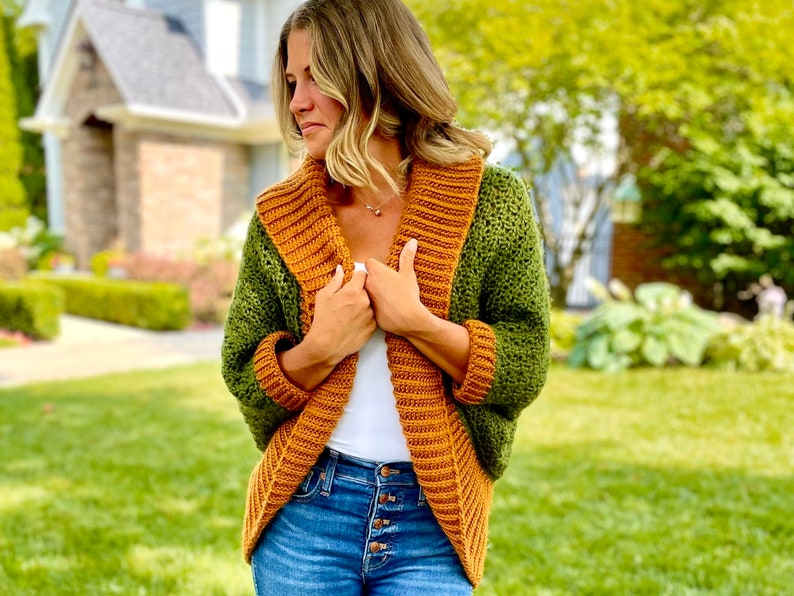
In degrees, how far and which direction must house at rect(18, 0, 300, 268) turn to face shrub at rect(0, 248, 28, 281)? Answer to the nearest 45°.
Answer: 0° — it already faces it

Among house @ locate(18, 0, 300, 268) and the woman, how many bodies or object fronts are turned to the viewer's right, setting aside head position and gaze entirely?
0

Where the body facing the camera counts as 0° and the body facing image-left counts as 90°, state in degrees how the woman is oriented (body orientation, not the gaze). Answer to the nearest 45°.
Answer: approximately 0°

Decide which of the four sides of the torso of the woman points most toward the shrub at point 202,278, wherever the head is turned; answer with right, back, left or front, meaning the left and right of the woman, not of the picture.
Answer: back

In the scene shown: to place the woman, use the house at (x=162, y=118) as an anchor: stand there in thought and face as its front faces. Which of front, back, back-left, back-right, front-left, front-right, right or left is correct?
front-left

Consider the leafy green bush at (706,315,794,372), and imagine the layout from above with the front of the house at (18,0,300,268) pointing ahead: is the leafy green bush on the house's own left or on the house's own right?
on the house's own left

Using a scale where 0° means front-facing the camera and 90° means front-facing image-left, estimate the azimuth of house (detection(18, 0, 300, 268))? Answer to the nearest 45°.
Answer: approximately 45°

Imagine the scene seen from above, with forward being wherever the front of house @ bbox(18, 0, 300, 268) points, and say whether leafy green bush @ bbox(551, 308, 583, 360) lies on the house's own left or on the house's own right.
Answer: on the house's own left

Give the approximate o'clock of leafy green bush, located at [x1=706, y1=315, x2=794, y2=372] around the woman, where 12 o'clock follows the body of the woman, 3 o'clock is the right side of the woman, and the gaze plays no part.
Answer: The leafy green bush is roughly at 7 o'clock from the woman.

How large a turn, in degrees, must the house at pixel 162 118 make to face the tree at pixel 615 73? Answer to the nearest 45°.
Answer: approximately 90° to its left

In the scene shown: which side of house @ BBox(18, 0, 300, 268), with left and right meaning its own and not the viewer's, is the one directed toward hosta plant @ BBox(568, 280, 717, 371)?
left
